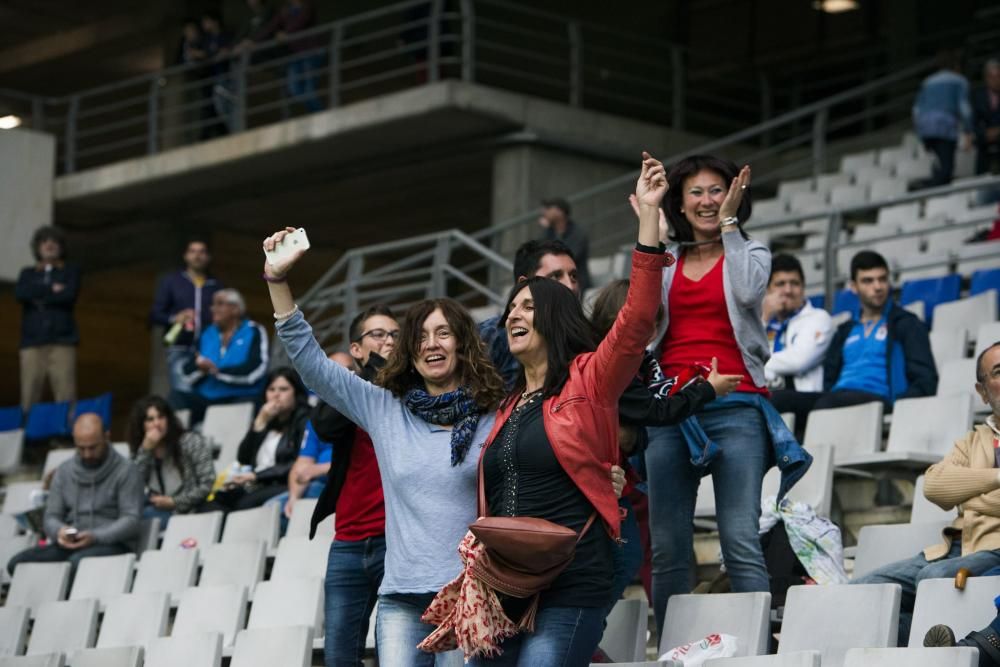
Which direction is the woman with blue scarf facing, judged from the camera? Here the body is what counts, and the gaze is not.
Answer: toward the camera

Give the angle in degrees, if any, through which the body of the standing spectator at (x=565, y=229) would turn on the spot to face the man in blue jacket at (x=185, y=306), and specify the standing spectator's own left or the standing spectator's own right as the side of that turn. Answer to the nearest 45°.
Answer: approximately 45° to the standing spectator's own right

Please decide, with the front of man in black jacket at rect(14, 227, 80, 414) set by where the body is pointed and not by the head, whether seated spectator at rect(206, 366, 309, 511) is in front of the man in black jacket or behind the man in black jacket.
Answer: in front

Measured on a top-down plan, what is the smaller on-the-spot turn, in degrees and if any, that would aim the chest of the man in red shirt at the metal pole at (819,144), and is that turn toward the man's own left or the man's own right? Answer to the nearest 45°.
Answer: approximately 90° to the man's own left

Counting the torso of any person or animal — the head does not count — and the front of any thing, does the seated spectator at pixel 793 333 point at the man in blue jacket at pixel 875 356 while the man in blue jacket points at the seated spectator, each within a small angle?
no

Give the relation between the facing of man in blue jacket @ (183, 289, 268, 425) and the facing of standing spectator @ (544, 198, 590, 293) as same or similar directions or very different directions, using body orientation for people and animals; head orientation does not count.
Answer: same or similar directions

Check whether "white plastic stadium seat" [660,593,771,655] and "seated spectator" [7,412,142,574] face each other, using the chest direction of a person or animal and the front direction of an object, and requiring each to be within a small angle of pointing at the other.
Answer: no

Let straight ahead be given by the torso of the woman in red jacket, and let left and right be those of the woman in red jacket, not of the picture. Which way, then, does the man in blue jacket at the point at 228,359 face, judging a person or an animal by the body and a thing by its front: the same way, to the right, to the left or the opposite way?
the same way

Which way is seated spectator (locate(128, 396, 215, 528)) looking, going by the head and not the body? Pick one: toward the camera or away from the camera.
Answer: toward the camera

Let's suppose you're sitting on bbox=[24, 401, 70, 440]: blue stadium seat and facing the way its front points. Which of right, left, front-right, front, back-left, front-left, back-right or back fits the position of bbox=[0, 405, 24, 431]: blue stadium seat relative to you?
right

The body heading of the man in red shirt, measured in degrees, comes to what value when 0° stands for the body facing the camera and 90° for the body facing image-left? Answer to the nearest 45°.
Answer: approximately 315°

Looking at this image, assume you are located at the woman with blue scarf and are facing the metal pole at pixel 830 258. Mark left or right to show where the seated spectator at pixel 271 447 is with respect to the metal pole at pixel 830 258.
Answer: left

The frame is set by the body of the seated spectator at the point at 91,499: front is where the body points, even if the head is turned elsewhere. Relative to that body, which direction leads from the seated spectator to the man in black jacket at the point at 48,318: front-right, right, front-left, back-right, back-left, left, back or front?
back-right

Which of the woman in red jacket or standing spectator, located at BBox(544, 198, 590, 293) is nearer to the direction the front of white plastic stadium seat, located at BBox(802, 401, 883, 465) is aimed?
the woman in red jacket

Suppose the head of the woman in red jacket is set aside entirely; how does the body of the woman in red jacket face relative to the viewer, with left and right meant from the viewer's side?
facing the viewer and to the left of the viewer

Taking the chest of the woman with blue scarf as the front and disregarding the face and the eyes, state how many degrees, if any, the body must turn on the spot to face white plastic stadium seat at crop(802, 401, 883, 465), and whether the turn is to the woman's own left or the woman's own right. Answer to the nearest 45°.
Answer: approximately 135° to the woman's own left

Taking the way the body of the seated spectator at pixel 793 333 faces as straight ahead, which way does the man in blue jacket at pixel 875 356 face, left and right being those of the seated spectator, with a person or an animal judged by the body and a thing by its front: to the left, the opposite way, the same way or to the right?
the same way

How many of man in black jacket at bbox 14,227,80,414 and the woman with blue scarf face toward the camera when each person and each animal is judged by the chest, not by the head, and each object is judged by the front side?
2
